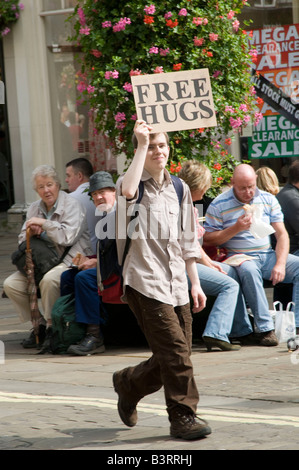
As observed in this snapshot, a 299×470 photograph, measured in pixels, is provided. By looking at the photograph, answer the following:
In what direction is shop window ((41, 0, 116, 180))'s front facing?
toward the camera

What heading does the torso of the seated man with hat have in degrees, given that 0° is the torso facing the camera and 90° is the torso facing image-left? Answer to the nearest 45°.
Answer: approximately 45°

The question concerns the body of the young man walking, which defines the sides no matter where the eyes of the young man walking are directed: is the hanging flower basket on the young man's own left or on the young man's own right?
on the young man's own left

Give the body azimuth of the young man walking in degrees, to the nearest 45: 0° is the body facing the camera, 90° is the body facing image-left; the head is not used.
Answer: approximately 315°

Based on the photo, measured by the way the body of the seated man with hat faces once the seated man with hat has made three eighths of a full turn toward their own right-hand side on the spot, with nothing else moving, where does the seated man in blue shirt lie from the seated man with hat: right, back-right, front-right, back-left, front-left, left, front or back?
right

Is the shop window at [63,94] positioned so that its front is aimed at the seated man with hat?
yes

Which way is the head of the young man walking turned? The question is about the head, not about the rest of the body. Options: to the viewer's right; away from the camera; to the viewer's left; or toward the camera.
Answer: toward the camera

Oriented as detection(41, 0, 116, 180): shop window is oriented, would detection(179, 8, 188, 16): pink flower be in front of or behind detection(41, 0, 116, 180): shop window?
in front

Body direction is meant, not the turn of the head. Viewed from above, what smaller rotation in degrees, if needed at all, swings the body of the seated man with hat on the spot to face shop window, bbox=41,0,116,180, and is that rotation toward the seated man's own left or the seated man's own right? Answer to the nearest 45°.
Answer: approximately 135° to the seated man's own right

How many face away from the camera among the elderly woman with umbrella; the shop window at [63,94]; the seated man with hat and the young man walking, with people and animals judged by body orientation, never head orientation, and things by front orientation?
0

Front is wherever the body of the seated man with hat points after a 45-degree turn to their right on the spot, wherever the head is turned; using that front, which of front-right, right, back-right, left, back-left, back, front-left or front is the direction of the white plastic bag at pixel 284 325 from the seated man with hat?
back
